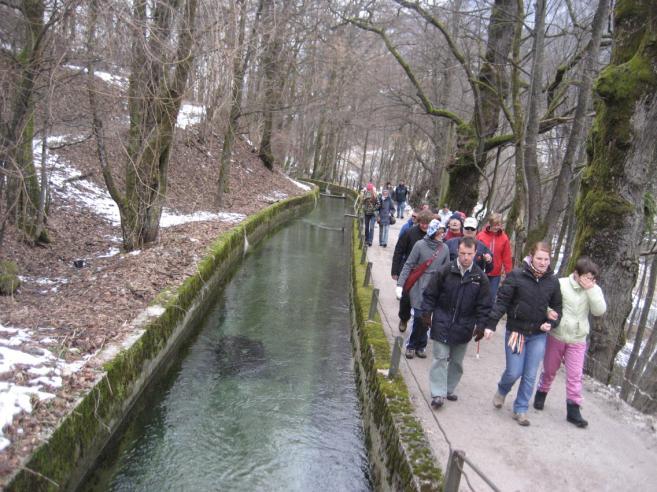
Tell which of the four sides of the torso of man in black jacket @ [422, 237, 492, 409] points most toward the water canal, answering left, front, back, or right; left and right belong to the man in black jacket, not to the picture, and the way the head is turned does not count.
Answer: right

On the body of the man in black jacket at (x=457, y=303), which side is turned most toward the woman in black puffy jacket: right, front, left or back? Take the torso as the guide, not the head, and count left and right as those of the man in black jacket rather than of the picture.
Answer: left

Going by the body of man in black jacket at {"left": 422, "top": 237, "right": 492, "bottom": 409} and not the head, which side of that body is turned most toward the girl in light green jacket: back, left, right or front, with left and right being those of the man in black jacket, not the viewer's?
left

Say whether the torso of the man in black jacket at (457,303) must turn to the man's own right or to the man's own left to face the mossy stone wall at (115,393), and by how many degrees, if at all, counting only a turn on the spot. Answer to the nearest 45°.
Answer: approximately 90° to the man's own right

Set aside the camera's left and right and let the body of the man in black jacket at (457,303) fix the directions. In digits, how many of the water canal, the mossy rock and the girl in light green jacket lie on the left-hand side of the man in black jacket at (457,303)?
1

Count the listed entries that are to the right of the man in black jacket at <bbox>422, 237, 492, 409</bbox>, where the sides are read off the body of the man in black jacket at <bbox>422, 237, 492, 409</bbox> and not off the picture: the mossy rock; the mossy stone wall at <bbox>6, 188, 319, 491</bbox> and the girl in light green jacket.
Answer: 2

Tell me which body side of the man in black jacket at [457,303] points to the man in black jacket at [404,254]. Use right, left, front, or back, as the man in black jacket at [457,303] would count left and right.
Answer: back

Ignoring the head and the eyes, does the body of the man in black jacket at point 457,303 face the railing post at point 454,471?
yes

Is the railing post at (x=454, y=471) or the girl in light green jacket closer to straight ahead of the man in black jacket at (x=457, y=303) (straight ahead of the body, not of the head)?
the railing post

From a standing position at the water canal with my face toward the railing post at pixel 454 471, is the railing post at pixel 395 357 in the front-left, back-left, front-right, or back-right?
front-left

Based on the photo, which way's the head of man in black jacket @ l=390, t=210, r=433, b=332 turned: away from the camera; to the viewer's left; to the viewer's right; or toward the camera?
toward the camera

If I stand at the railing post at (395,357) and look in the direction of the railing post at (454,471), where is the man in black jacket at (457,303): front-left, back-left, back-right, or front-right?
front-left

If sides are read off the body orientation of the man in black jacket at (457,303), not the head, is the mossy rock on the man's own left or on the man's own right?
on the man's own right

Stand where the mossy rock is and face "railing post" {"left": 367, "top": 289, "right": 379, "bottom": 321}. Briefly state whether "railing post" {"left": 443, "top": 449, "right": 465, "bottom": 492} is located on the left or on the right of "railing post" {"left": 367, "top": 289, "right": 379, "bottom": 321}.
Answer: right

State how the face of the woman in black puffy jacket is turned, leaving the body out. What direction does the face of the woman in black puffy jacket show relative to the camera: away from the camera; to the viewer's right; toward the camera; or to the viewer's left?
toward the camera

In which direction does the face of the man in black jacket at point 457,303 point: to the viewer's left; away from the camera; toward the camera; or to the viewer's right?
toward the camera

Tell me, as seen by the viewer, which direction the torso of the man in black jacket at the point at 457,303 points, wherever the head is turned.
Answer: toward the camera
